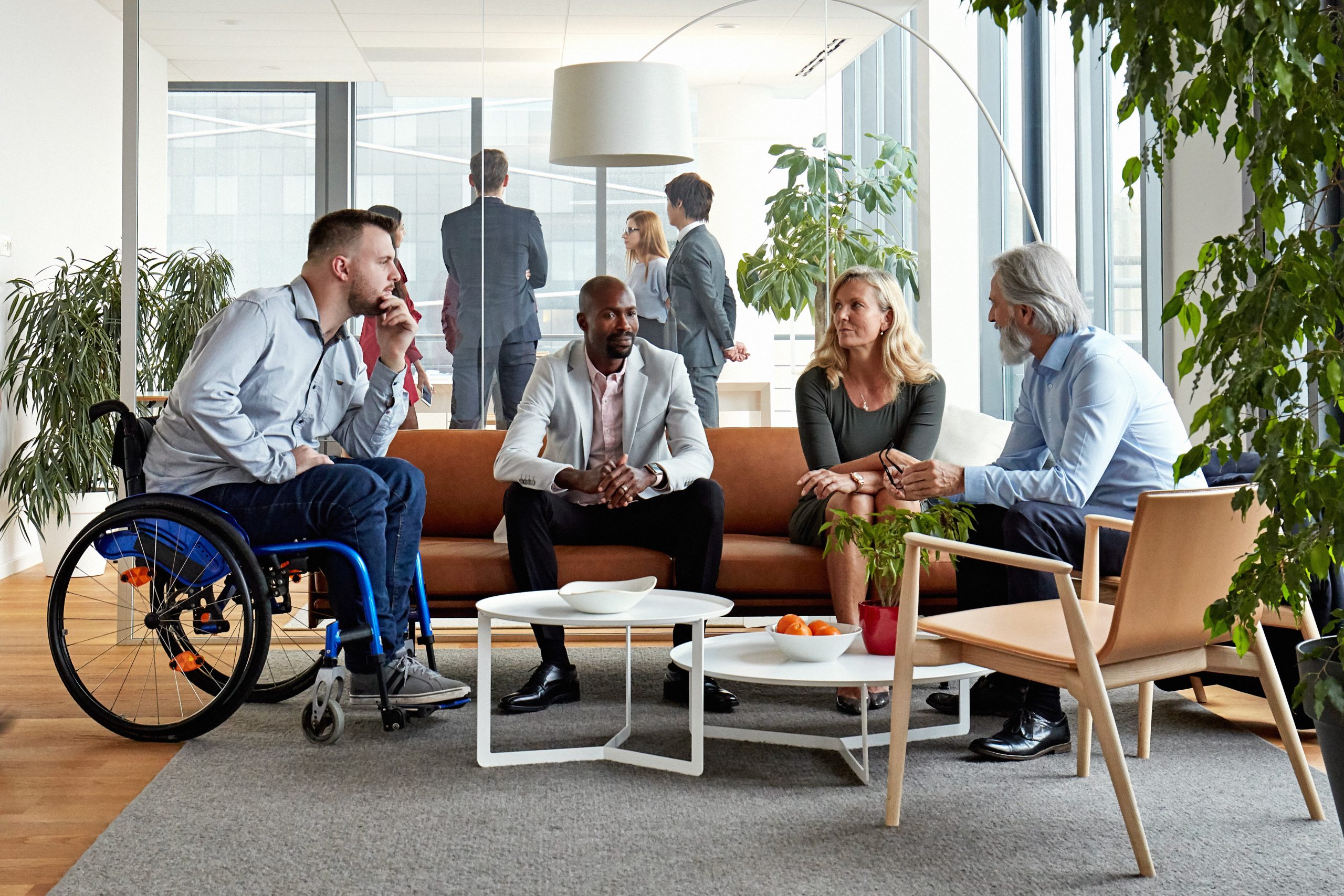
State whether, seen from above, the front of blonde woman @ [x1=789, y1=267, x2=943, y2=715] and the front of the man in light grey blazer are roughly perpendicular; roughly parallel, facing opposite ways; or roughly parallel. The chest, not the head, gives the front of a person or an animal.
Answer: roughly parallel

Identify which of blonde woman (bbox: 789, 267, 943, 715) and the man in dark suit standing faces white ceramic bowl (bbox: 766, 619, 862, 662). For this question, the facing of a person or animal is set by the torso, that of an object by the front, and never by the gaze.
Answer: the blonde woman

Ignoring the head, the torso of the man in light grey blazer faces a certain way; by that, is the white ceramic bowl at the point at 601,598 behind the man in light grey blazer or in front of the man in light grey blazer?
in front

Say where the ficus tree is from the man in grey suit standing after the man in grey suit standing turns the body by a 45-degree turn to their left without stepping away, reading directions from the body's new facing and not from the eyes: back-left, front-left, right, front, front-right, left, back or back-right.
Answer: front-left

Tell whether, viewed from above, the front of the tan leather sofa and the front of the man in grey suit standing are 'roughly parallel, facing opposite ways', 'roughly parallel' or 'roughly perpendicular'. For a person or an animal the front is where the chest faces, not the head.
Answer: roughly perpendicular

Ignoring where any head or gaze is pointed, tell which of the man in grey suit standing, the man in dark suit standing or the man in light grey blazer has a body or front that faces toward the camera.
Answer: the man in light grey blazer

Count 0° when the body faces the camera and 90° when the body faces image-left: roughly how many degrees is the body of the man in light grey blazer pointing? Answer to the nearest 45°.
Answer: approximately 0°

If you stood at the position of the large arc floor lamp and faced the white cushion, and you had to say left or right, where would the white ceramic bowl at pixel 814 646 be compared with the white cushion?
right

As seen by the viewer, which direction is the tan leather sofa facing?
toward the camera

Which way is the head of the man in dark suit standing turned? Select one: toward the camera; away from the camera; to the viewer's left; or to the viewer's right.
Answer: away from the camera

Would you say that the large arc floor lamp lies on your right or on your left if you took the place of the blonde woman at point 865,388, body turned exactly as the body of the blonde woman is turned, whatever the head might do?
on your right

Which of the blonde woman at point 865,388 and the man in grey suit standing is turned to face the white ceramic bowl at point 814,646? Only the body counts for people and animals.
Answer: the blonde woman

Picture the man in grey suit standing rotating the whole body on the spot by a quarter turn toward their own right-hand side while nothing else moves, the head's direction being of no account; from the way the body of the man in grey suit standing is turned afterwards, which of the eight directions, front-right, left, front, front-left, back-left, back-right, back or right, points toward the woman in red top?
left

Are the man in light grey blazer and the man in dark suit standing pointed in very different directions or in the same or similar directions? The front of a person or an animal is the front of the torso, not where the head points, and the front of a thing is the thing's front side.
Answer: very different directions

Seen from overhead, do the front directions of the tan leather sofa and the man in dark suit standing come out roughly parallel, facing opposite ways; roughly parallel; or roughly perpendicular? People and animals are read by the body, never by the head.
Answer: roughly parallel, facing opposite ways

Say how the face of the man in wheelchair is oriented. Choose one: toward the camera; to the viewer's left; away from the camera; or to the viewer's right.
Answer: to the viewer's right

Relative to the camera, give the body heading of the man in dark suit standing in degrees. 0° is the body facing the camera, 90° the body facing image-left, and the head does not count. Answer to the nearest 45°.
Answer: approximately 180°
